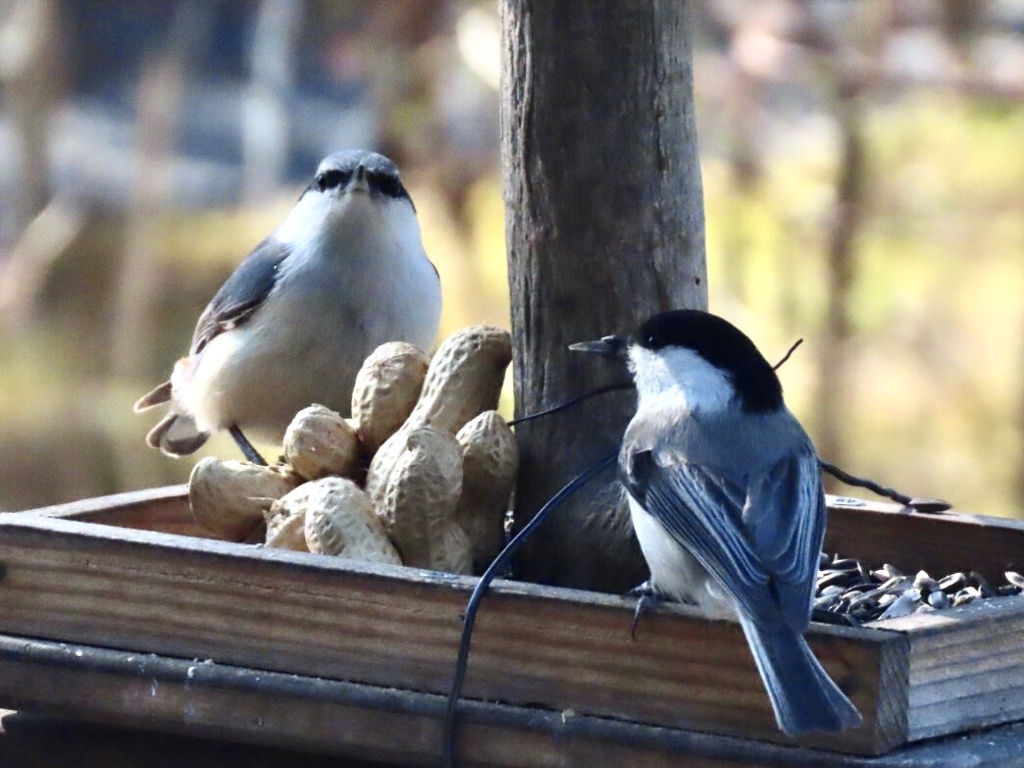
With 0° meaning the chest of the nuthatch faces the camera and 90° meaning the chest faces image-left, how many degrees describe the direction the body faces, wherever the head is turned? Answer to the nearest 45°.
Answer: approximately 315°

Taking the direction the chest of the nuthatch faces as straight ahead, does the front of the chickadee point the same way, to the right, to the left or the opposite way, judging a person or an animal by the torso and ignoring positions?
the opposite way

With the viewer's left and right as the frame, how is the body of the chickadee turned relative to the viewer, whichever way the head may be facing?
facing away from the viewer and to the left of the viewer
